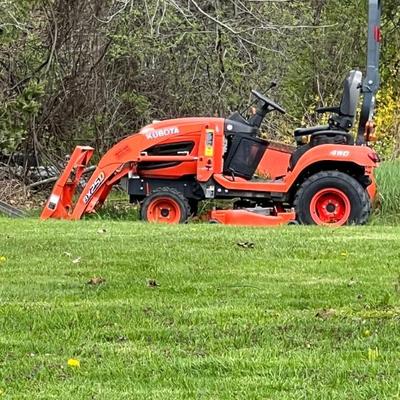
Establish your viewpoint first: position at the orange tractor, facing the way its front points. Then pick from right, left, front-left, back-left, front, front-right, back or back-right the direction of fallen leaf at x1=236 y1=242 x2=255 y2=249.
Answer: left

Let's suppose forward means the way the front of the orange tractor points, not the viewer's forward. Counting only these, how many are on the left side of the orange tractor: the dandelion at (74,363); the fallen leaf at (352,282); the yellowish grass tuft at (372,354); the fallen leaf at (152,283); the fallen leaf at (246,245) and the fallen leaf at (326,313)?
6

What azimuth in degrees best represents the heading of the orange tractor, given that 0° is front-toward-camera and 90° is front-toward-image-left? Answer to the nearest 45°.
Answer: approximately 90°

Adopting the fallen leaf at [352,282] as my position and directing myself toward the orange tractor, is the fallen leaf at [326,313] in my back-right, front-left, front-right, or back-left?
back-left

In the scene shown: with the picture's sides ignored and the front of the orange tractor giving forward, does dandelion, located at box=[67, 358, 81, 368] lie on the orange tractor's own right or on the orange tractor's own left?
on the orange tractor's own left

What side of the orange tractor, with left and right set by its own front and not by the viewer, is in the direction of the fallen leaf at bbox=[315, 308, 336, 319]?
left

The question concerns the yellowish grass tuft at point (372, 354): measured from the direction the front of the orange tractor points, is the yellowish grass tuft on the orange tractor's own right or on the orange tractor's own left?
on the orange tractor's own left

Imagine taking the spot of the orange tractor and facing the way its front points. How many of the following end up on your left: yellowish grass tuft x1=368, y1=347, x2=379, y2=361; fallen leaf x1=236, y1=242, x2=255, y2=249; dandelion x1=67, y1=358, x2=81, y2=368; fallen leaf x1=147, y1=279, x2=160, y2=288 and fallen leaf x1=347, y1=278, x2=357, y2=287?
5

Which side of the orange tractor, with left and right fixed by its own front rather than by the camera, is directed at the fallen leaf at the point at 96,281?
left

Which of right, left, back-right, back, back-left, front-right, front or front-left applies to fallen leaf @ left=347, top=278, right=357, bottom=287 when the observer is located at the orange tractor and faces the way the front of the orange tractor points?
left

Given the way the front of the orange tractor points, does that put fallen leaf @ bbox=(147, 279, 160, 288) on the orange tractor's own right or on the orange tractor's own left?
on the orange tractor's own left
